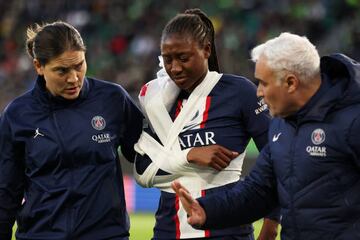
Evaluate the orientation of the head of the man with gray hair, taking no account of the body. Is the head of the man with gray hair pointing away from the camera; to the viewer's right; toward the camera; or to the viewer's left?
to the viewer's left

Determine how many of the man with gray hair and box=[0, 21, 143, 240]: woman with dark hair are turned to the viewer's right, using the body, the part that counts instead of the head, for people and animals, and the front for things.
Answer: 0

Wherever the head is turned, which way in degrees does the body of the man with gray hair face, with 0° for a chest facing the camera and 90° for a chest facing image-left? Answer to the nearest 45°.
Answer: approximately 45°

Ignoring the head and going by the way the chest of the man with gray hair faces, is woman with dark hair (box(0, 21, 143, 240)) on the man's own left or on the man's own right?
on the man's own right

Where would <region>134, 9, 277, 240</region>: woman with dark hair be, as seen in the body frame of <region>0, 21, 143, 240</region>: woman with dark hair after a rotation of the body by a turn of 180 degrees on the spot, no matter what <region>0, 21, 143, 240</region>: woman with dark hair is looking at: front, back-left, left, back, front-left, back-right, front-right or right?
right

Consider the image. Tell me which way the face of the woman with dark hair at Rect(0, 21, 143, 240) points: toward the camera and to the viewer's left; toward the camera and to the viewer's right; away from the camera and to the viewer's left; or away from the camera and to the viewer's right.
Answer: toward the camera and to the viewer's right

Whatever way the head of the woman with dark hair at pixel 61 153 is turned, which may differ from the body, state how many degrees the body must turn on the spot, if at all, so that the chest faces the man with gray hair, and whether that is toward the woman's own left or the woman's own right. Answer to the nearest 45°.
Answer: approximately 45° to the woman's own left

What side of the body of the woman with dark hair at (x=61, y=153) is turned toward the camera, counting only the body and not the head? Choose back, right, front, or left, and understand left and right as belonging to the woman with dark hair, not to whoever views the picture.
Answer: front
